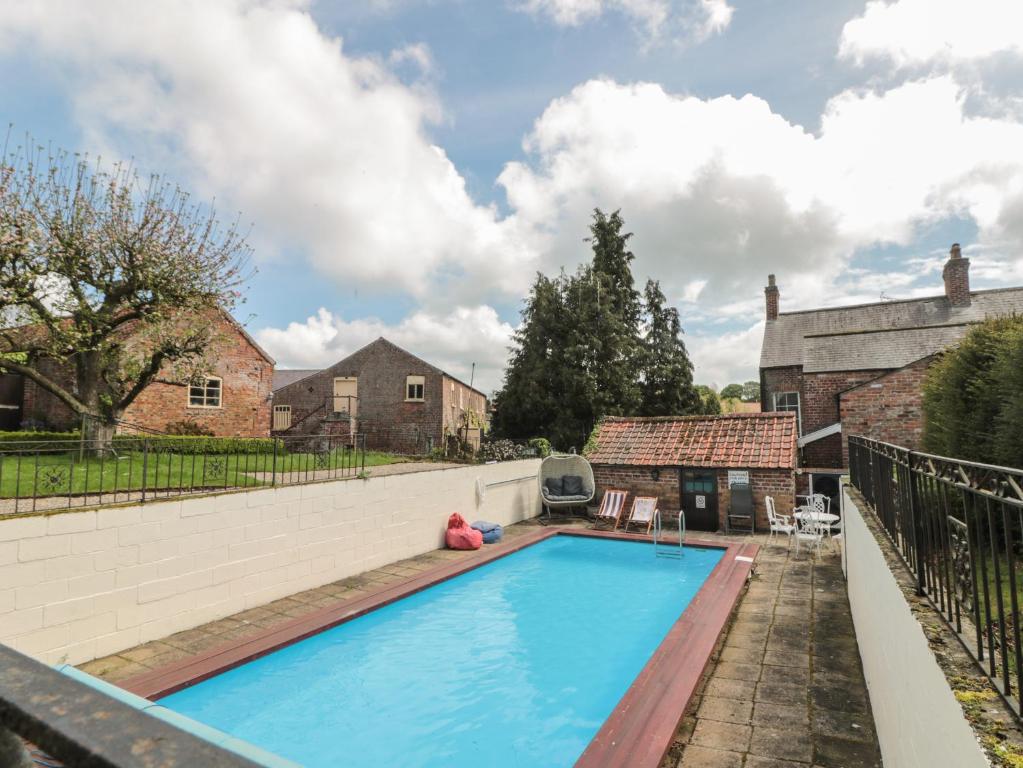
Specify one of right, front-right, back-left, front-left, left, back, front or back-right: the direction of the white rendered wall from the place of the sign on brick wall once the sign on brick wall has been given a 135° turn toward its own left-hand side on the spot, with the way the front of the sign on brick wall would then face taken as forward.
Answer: back-right

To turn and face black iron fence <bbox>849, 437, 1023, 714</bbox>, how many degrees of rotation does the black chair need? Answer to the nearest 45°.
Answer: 0° — it already faces it

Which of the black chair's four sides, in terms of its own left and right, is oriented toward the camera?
front

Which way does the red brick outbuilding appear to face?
toward the camera

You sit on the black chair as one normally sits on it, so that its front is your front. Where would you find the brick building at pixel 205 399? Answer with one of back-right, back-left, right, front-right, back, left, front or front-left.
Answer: right

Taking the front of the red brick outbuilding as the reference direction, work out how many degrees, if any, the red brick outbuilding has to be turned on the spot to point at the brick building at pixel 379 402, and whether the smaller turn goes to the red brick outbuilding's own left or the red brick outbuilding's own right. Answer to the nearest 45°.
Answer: approximately 135° to the red brick outbuilding's own right

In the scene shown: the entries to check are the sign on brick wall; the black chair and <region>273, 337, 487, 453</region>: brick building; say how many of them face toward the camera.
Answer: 3

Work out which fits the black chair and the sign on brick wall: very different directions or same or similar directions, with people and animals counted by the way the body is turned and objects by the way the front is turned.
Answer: same or similar directions

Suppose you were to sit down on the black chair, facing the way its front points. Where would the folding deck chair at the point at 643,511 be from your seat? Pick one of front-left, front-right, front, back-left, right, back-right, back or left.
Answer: right

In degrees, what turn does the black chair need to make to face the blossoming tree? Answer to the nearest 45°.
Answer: approximately 45° to its right

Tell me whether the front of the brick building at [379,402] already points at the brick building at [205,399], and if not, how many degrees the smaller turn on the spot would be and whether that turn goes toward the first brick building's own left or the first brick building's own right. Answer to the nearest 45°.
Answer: approximately 45° to the first brick building's own right

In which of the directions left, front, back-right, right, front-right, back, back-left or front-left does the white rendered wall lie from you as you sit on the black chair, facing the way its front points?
front
